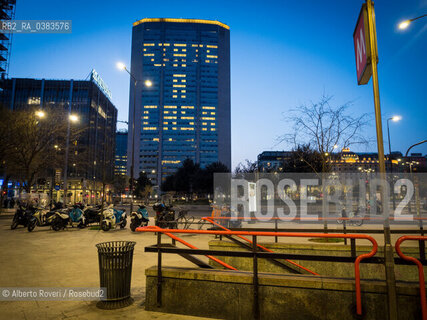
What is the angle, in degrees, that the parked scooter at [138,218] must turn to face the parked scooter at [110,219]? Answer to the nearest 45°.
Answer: approximately 45° to its right

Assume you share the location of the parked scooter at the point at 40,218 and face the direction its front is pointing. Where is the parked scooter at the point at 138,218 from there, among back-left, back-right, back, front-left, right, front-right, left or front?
left

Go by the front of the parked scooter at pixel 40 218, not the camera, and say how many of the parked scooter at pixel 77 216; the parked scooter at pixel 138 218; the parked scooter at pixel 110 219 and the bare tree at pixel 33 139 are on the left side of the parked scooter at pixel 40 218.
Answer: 3

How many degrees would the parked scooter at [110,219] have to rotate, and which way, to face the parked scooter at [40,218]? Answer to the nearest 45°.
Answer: approximately 90° to its right

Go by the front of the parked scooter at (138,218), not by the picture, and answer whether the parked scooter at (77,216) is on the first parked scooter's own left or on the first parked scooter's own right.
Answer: on the first parked scooter's own right

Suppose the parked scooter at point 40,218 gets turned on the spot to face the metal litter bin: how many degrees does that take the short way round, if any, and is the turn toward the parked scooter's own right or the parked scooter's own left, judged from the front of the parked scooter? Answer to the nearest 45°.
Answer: approximately 45° to the parked scooter's own left

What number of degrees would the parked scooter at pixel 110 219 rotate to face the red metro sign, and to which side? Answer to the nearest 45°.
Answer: approximately 45° to its left

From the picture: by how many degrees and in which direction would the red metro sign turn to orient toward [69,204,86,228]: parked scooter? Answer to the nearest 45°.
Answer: approximately 45° to its right

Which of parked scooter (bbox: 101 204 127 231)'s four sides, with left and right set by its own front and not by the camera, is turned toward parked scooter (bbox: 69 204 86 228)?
right

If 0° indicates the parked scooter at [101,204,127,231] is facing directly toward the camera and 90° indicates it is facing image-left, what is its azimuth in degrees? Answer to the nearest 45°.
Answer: approximately 45°

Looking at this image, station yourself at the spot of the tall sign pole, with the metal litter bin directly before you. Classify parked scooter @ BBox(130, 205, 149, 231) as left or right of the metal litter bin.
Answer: right

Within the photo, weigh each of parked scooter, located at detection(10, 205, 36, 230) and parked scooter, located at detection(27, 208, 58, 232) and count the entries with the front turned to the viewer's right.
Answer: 0

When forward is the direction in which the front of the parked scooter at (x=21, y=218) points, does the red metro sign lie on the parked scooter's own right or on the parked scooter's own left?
on the parked scooter's own left

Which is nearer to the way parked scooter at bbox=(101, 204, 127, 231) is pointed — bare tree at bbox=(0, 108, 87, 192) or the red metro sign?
the red metro sign

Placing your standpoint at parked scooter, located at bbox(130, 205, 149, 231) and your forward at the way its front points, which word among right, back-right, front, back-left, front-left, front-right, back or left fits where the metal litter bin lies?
front-left
